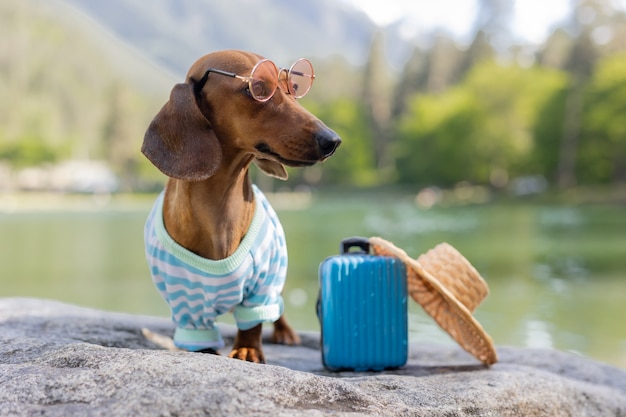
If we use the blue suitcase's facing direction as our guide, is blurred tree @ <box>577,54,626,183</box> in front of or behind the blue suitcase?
behind

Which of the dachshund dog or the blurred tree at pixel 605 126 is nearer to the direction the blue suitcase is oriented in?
the dachshund dog

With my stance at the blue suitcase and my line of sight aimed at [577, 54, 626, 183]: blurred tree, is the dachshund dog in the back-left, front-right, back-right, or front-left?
back-left

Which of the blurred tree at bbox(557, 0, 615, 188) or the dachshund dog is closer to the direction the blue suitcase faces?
the dachshund dog

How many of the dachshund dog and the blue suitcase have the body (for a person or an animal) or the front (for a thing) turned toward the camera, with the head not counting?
2

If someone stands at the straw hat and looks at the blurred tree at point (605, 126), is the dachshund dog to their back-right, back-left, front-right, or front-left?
back-left

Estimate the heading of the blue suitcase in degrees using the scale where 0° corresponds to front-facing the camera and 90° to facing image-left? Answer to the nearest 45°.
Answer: approximately 0°
